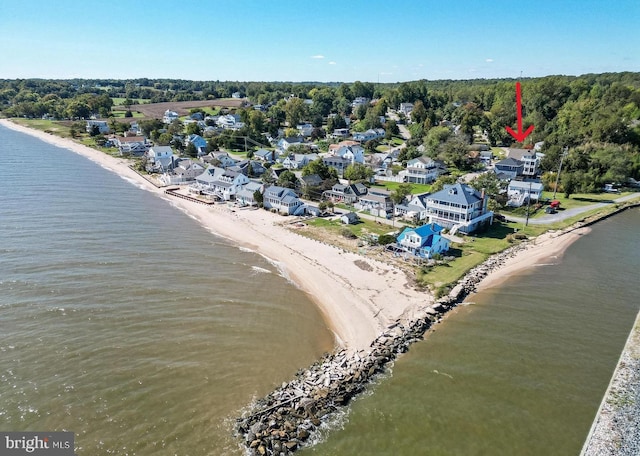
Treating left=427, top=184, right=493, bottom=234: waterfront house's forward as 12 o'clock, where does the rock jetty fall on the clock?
The rock jetty is roughly at 11 o'clock from the waterfront house.

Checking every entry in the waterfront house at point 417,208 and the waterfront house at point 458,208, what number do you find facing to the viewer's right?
0

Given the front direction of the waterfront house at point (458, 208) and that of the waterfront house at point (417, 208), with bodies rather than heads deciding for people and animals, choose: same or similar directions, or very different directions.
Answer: same or similar directions

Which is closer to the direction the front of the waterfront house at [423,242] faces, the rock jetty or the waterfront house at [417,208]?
the rock jetty

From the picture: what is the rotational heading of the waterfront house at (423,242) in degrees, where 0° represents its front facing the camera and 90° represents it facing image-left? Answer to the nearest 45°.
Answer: approximately 45°

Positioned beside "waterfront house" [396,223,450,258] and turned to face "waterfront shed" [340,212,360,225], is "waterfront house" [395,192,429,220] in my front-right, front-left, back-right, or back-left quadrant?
front-right

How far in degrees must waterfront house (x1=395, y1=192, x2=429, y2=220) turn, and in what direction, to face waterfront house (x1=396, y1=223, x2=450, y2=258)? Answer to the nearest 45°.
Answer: approximately 45° to its left

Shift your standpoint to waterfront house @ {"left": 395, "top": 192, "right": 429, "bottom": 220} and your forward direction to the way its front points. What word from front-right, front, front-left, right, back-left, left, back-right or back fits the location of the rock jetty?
front-left

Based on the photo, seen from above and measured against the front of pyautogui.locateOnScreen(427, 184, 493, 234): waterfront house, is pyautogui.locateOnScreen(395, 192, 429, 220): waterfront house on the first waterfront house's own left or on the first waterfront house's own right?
on the first waterfront house's own right

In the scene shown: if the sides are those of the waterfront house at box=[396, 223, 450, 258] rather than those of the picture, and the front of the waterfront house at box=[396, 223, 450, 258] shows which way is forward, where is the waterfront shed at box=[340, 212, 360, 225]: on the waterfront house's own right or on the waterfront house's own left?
on the waterfront house's own right

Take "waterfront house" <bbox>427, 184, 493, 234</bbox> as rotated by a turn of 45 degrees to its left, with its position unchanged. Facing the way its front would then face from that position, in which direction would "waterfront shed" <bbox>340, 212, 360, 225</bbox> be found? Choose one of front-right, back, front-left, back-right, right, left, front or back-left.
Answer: right

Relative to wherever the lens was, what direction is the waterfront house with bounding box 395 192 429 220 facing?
facing the viewer and to the left of the viewer

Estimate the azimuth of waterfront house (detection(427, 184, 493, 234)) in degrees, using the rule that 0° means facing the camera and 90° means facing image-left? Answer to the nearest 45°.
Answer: approximately 45°

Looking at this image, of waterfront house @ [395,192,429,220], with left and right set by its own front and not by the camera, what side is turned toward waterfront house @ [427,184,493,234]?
left
